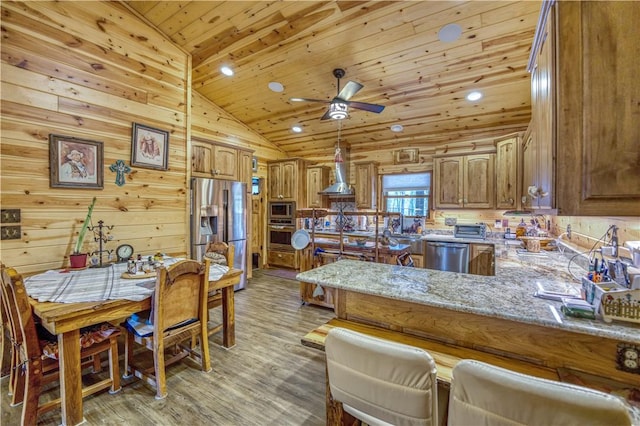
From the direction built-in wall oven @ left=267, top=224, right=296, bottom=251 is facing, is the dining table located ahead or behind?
ahead

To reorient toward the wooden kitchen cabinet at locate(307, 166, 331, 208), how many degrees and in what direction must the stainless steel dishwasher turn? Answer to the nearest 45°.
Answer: approximately 90° to its right

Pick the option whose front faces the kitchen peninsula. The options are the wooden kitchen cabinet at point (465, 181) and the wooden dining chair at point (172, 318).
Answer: the wooden kitchen cabinet

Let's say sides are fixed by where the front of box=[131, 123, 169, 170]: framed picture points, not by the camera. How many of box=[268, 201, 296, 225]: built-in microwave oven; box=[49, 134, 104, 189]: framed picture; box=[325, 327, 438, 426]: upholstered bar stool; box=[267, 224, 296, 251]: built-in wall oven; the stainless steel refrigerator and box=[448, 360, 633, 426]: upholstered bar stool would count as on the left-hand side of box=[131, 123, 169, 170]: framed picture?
3

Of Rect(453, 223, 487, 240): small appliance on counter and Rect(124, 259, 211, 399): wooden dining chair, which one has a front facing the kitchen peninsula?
the small appliance on counter

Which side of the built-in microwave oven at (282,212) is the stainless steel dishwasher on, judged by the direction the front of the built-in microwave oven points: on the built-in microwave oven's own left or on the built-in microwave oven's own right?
on the built-in microwave oven's own left

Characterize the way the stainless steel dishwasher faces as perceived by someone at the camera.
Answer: facing the viewer

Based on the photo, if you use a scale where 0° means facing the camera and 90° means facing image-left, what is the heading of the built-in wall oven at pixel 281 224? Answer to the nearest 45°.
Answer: approximately 0°

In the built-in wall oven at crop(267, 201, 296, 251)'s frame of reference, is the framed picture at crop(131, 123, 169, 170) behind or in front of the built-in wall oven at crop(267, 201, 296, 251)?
in front

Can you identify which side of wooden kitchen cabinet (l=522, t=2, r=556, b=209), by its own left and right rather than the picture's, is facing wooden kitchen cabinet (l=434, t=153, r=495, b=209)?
right

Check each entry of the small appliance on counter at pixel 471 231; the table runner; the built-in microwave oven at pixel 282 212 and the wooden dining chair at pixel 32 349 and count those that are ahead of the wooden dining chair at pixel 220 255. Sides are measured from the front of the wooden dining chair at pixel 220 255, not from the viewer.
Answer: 2

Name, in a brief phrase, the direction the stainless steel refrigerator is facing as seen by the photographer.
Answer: facing the viewer and to the right of the viewer

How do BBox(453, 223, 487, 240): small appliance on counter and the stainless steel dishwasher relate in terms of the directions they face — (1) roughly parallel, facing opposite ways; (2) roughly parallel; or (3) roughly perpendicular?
roughly parallel

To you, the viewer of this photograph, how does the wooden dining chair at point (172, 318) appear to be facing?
facing away from the viewer and to the left of the viewer

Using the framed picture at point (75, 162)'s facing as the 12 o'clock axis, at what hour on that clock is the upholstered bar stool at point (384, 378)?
The upholstered bar stool is roughly at 1 o'clock from the framed picture.

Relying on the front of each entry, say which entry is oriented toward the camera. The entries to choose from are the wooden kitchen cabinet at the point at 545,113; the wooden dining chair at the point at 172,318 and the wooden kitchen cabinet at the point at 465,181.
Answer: the wooden kitchen cabinet at the point at 465,181

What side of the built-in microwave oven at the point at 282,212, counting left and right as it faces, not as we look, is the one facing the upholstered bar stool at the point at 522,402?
front

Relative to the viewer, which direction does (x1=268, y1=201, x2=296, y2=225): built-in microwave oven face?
toward the camera

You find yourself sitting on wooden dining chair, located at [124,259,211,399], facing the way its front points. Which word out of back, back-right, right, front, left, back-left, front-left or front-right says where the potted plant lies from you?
front
